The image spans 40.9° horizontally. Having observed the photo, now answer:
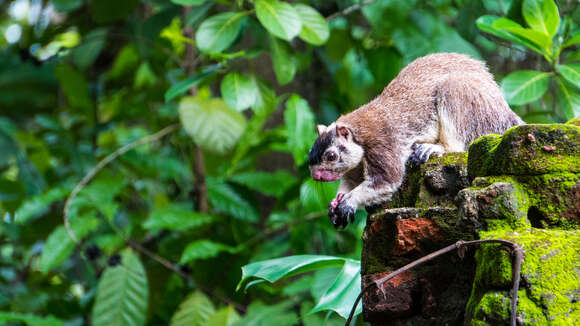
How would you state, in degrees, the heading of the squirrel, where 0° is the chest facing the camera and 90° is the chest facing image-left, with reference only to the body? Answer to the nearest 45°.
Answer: approximately 90°

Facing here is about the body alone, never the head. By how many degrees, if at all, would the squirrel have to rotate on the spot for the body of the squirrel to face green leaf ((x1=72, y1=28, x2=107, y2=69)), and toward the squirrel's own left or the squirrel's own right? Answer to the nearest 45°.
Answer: approximately 45° to the squirrel's own right

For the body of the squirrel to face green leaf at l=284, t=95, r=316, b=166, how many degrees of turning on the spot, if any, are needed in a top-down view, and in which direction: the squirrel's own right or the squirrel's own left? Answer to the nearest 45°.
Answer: approximately 45° to the squirrel's own right

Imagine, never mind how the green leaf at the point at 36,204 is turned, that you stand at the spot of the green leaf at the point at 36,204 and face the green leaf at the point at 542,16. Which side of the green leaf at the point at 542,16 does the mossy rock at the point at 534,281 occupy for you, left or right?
right

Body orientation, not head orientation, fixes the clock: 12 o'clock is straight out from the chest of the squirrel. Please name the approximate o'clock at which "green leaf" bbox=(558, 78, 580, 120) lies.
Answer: The green leaf is roughly at 5 o'clock from the squirrel.
